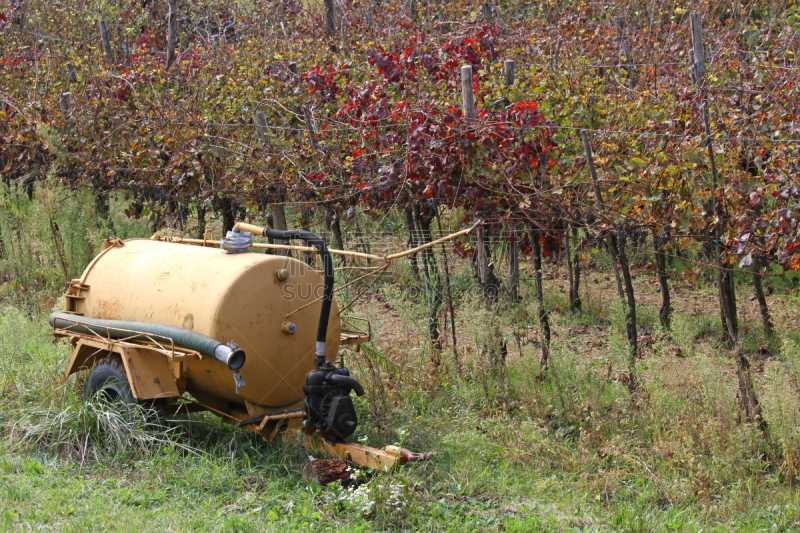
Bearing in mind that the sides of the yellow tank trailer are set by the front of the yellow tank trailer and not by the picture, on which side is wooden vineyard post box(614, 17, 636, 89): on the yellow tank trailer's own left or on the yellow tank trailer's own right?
on the yellow tank trailer's own left

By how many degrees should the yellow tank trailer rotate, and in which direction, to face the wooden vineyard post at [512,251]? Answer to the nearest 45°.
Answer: approximately 90° to its left

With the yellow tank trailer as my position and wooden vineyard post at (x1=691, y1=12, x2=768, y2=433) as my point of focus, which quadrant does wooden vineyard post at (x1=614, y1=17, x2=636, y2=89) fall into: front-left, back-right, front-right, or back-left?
front-left

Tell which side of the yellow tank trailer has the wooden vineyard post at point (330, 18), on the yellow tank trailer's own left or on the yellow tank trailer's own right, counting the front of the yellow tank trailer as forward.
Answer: on the yellow tank trailer's own left

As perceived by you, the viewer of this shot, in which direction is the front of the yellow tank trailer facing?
facing the viewer and to the right of the viewer

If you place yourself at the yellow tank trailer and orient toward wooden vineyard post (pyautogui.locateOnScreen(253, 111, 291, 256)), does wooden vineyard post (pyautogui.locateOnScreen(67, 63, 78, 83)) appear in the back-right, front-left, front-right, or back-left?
front-left

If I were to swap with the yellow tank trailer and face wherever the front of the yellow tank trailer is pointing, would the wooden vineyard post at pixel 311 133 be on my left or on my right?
on my left

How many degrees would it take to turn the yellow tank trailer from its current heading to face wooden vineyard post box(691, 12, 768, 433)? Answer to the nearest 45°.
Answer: approximately 45° to its left
